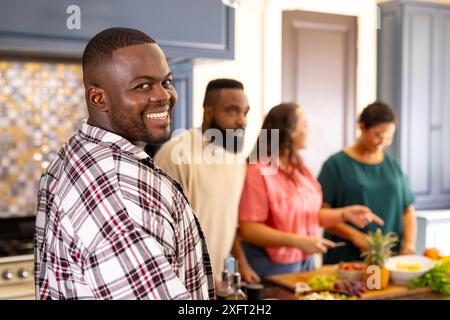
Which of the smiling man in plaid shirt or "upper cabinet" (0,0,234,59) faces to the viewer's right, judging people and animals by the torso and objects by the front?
the smiling man in plaid shirt

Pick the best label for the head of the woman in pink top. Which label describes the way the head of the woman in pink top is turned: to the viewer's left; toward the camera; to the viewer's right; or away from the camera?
to the viewer's right

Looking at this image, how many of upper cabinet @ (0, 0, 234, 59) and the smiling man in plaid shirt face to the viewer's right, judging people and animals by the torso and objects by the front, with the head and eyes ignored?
1

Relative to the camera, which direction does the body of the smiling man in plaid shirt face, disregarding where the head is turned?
to the viewer's right

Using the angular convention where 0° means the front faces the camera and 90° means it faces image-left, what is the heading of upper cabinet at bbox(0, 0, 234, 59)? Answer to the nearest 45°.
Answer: approximately 0°
